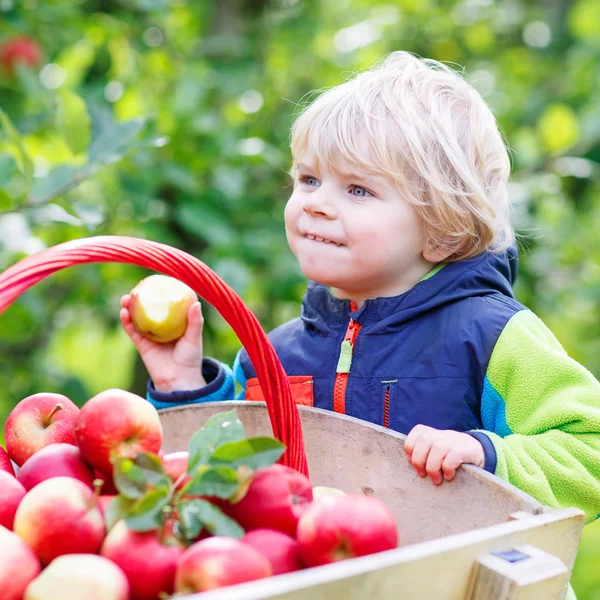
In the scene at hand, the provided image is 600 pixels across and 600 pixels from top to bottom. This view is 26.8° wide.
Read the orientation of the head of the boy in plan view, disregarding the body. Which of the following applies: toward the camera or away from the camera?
toward the camera

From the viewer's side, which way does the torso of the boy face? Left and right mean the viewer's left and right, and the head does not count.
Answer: facing the viewer and to the left of the viewer

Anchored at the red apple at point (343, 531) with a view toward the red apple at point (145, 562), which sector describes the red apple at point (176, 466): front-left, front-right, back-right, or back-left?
front-right

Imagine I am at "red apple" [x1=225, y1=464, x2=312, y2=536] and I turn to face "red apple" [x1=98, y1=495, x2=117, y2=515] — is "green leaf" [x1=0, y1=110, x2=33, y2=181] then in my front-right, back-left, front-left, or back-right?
front-right

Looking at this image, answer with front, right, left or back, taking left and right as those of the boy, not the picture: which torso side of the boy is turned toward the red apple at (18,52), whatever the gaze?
right

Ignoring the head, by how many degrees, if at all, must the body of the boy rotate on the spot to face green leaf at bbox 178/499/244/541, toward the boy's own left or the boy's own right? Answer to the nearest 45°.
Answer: approximately 45° to the boy's own left

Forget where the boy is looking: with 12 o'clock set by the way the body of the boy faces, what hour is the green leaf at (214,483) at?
The green leaf is roughly at 11 o'clock from the boy.

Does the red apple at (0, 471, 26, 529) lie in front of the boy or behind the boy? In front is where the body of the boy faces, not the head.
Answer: in front

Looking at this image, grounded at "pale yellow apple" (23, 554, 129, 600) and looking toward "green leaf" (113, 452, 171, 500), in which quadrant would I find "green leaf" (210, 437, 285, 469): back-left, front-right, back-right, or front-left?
front-right
